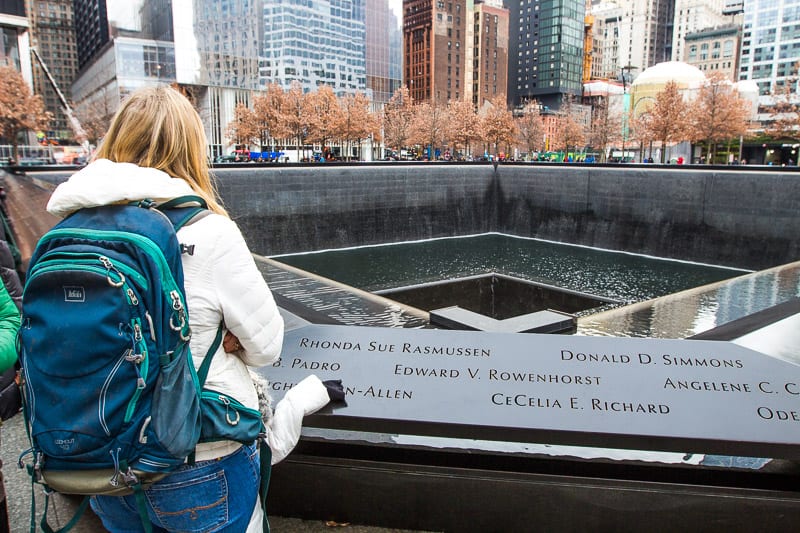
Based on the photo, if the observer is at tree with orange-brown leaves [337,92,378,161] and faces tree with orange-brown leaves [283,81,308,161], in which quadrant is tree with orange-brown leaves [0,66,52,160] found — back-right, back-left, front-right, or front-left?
front-left

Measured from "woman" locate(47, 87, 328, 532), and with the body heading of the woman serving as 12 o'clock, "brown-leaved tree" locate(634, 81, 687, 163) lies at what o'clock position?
The brown-leaved tree is roughly at 12 o'clock from the woman.

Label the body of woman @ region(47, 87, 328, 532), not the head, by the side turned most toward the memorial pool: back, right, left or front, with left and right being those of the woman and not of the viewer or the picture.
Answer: front

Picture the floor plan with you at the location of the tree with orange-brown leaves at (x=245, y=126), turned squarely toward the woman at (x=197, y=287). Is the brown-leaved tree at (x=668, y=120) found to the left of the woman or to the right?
left

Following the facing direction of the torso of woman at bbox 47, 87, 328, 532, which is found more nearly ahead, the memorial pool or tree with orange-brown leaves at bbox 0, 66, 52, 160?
the memorial pool

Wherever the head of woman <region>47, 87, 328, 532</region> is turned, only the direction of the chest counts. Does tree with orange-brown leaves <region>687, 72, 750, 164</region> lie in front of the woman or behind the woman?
in front

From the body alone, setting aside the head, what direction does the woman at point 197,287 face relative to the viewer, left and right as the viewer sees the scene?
facing away from the viewer and to the right of the viewer

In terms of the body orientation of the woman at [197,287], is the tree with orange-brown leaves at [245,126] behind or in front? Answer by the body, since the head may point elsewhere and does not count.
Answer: in front

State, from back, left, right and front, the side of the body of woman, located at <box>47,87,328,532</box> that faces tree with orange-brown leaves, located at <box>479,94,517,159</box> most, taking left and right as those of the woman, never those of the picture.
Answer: front

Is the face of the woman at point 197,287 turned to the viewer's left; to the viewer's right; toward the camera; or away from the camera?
away from the camera

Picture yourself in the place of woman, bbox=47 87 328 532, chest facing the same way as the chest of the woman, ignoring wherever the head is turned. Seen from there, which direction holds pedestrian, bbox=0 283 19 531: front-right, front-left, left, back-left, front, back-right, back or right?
left

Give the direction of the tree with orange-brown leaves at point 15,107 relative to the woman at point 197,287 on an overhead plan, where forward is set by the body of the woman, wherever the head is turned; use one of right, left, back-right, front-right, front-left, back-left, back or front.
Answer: front-left
